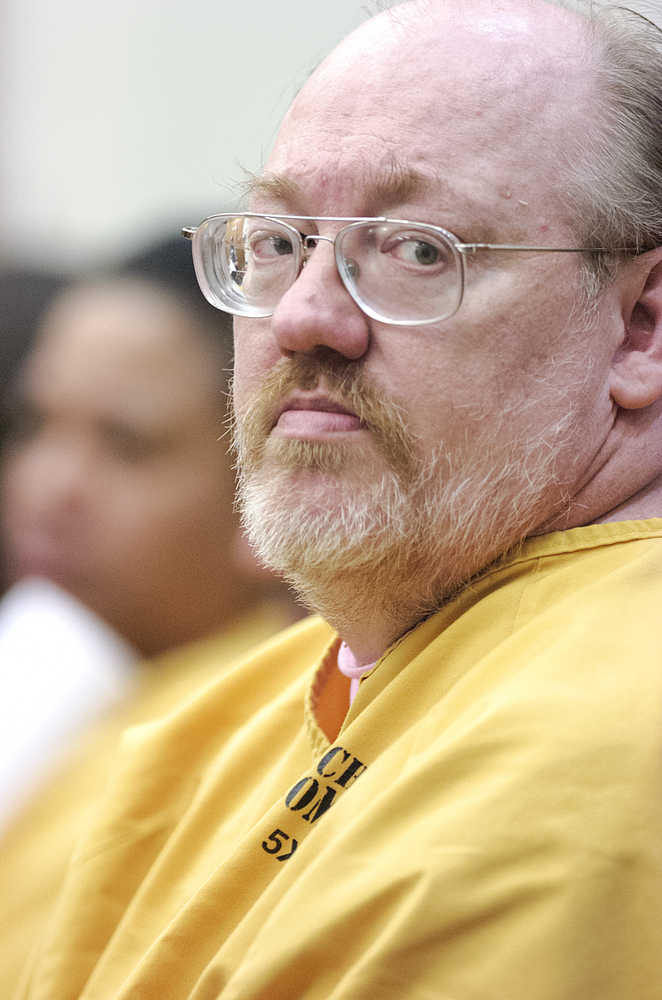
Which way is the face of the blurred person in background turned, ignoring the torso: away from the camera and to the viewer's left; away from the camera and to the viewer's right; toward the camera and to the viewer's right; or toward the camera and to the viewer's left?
toward the camera and to the viewer's left

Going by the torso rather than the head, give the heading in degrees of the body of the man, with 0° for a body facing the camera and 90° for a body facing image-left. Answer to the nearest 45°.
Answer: approximately 45°

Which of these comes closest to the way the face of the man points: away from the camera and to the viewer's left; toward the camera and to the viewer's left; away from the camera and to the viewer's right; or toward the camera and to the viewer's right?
toward the camera and to the viewer's left

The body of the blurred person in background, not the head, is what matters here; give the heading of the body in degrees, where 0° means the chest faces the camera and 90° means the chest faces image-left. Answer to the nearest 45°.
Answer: approximately 45°

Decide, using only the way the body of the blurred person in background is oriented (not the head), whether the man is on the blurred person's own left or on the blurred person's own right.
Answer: on the blurred person's own left

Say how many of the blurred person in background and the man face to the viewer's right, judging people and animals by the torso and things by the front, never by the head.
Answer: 0

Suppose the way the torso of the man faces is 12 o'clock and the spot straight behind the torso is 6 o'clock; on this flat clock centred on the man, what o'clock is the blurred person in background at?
The blurred person in background is roughly at 4 o'clock from the man.
